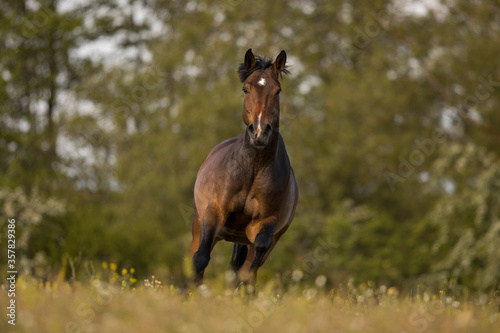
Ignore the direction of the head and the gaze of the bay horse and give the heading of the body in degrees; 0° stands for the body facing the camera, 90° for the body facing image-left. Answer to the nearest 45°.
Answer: approximately 0°
